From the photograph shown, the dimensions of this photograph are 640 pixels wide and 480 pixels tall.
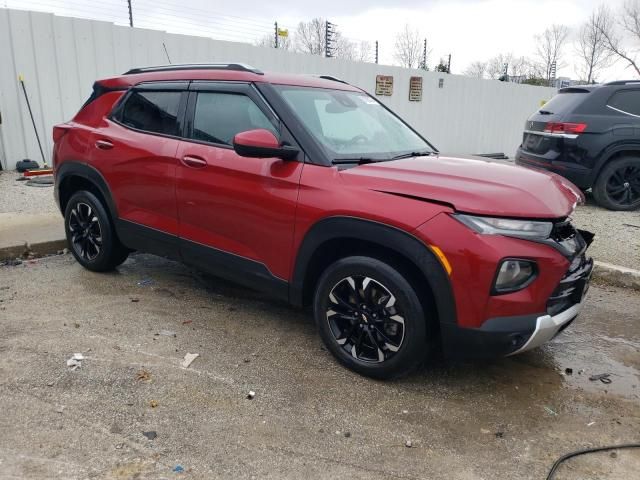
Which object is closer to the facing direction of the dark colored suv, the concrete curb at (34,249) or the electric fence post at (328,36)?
the electric fence post

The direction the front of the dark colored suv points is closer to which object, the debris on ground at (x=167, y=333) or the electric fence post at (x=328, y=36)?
the electric fence post

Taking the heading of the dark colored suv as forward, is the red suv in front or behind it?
behind

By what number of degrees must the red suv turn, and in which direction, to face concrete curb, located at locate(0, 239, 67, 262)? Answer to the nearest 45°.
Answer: approximately 180°

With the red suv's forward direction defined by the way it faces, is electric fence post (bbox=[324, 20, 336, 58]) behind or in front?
behind

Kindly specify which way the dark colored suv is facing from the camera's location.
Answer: facing away from the viewer and to the right of the viewer

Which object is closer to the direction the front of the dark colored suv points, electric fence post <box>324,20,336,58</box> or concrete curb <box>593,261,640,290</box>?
the electric fence post

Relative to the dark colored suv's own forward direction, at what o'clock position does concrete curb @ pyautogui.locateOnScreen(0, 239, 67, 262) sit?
The concrete curb is roughly at 6 o'clock from the dark colored suv.

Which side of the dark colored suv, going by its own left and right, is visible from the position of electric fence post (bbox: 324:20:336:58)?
left

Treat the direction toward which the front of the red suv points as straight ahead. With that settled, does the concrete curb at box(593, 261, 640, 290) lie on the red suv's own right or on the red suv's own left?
on the red suv's own left
